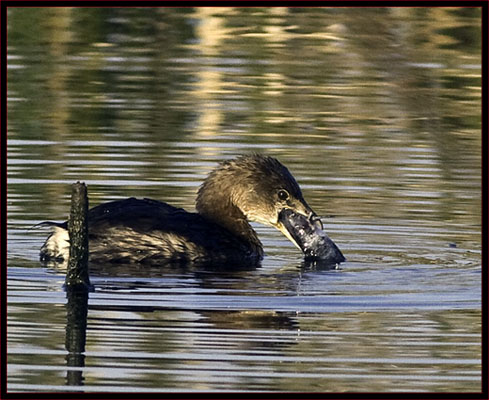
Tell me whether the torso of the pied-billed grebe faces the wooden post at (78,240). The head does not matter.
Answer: no

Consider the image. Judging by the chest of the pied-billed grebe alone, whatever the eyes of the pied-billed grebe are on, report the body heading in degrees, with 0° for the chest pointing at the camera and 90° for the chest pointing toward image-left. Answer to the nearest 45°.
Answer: approximately 270°
